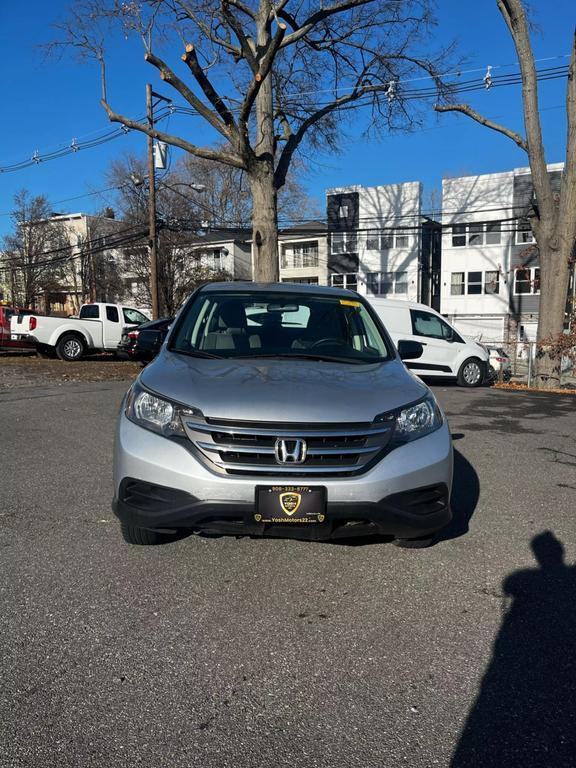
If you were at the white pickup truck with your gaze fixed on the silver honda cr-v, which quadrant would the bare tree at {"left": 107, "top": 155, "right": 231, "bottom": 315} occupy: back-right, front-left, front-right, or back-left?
back-left

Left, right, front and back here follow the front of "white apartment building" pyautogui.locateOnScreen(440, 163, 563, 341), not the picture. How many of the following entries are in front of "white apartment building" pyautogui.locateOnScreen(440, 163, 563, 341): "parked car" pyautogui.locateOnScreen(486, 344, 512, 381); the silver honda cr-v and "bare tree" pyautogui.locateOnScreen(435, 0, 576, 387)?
3

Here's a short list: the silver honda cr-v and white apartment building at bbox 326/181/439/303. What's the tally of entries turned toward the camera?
2

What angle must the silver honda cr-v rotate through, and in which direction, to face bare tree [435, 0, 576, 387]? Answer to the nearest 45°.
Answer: approximately 135° to its left

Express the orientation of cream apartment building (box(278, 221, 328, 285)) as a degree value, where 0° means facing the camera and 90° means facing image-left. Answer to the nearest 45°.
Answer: approximately 0°

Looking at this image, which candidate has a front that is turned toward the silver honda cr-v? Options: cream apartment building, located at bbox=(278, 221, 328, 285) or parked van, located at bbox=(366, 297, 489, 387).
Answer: the cream apartment building

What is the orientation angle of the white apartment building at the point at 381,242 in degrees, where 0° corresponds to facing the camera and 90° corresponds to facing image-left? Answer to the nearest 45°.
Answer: approximately 0°

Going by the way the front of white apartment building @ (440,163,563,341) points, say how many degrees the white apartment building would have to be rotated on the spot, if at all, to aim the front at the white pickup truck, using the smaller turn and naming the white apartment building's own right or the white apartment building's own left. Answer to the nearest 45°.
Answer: approximately 45° to the white apartment building's own right

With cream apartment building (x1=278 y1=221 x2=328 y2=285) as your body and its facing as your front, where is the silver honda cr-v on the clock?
The silver honda cr-v is roughly at 12 o'clock from the cream apartment building.

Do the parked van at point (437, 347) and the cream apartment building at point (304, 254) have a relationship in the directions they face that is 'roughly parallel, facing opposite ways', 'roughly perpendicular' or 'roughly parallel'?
roughly perpendicular

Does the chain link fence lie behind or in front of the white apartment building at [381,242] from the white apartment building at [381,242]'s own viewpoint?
in front
